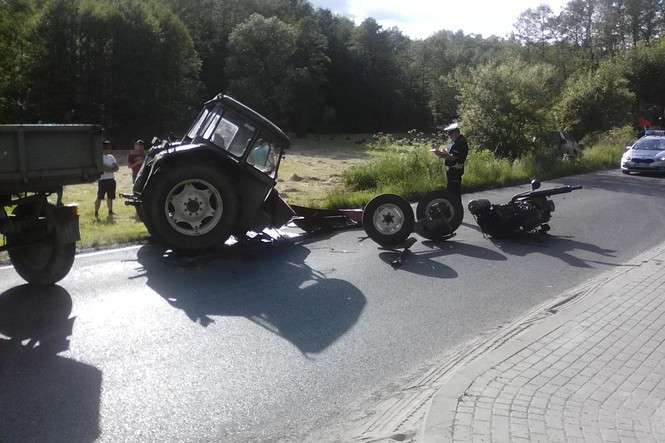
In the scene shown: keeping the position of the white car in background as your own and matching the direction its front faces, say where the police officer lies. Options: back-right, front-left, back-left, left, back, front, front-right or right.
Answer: front-left

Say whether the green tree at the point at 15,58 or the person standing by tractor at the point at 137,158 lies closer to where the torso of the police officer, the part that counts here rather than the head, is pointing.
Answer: the person standing by tractor

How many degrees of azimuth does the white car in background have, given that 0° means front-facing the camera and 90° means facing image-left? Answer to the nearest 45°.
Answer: approximately 45°

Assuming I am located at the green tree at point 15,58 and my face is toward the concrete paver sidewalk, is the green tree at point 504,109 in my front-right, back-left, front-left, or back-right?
front-left

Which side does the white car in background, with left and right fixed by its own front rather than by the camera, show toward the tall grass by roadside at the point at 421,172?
front

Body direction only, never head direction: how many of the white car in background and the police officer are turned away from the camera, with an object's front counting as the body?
0

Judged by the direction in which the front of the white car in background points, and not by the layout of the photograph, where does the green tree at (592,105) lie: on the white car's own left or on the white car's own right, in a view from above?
on the white car's own right

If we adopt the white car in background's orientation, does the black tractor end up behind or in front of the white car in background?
in front

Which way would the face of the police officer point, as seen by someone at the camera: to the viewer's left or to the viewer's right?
to the viewer's left

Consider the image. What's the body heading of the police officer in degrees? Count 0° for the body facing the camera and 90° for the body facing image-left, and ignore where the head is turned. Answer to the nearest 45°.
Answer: approximately 90°

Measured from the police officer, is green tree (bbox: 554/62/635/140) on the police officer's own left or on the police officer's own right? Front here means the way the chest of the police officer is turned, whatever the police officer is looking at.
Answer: on the police officer's own right

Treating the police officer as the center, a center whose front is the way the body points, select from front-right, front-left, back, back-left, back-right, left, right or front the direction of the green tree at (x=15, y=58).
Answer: front-right

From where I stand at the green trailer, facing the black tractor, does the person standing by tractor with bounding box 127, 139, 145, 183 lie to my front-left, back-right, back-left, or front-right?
front-left

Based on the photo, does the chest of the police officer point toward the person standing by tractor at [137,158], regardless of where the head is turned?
yes

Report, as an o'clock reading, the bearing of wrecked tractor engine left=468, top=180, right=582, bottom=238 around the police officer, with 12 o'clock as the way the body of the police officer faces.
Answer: The wrecked tractor engine is roughly at 8 o'clock from the police officer.

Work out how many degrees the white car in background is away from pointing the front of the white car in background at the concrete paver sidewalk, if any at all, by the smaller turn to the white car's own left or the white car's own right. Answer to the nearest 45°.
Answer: approximately 45° to the white car's own left
